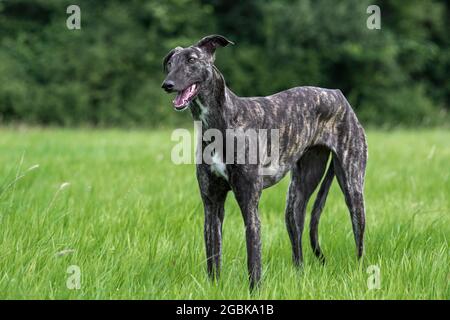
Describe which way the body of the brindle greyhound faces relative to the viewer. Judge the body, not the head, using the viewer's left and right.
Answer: facing the viewer and to the left of the viewer
